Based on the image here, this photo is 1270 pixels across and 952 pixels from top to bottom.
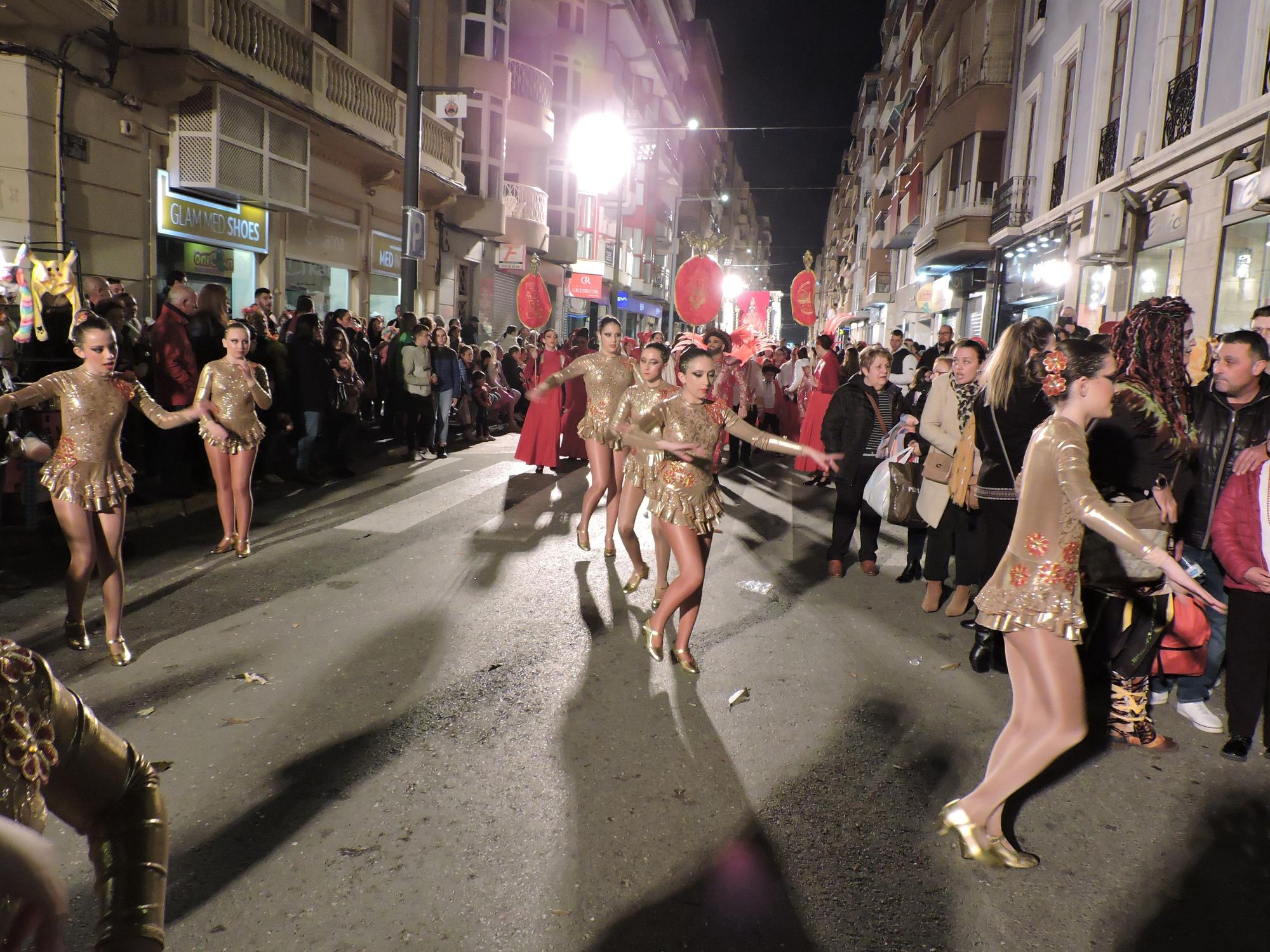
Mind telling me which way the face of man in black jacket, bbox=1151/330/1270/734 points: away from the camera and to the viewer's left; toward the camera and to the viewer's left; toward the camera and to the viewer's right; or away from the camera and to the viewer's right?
toward the camera and to the viewer's left

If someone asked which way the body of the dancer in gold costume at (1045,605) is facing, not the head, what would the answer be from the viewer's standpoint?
to the viewer's right

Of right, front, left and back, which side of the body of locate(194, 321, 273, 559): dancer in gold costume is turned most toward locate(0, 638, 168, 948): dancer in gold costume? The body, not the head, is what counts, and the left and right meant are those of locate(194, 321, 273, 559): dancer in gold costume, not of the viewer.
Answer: front

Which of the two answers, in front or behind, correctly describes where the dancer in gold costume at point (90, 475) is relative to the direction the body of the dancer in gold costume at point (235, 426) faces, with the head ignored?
in front

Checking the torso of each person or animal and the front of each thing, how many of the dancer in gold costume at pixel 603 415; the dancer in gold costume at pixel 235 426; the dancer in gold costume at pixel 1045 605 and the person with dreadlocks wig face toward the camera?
2

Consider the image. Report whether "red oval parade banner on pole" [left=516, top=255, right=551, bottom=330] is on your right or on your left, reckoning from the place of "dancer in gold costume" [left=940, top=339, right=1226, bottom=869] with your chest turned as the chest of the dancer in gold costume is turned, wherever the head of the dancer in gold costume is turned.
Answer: on your left

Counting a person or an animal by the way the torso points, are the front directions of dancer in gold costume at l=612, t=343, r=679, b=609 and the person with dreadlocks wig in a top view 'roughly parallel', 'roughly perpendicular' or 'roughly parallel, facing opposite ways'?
roughly perpendicular

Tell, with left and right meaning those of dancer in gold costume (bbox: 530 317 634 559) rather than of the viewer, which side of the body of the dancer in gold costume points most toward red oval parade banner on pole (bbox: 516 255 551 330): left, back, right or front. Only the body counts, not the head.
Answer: back

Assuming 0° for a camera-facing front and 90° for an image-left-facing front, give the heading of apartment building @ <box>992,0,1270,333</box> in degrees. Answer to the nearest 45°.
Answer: approximately 45°

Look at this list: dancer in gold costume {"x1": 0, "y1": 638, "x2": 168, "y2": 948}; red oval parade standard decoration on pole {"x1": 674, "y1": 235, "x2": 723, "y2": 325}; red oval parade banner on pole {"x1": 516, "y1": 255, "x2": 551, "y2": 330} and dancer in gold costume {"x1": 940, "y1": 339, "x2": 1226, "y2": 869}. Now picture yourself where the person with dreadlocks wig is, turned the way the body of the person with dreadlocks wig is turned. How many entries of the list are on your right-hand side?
2

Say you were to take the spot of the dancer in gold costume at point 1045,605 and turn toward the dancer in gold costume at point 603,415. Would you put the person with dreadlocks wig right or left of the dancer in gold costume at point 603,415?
right
